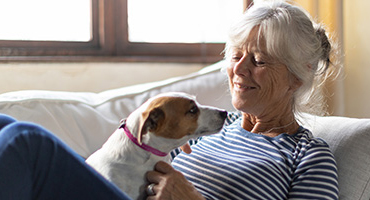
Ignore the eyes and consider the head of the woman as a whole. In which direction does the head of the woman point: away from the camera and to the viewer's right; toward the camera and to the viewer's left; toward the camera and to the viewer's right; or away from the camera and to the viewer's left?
toward the camera and to the viewer's left

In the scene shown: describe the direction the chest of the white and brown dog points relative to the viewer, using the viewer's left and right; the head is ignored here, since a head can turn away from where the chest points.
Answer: facing to the right of the viewer

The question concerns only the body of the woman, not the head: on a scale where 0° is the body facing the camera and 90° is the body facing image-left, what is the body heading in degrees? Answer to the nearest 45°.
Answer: approximately 45°

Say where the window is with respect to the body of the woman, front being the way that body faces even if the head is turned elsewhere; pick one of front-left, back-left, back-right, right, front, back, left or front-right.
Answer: right
